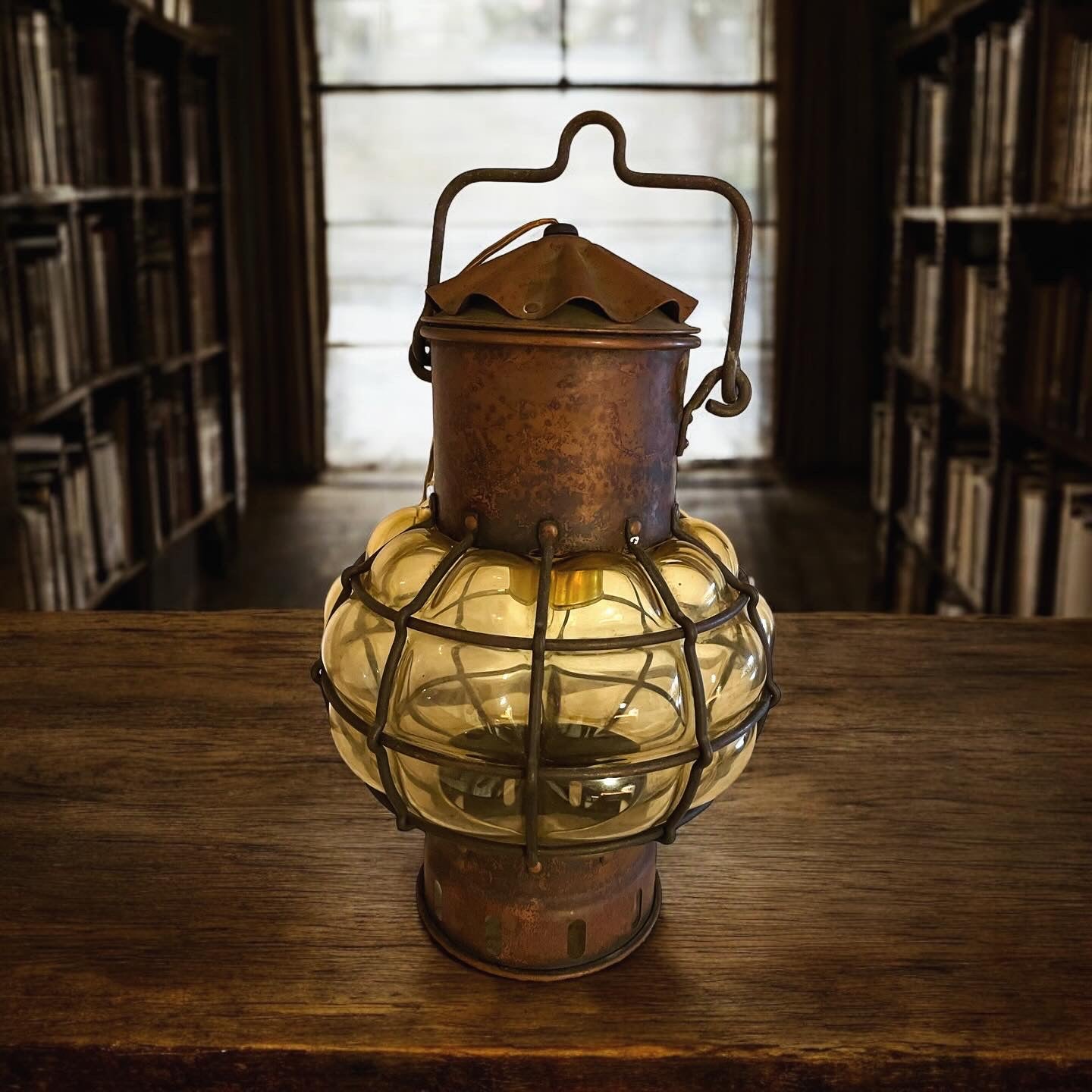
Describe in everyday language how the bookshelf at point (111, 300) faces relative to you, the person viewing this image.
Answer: facing the viewer and to the right of the viewer

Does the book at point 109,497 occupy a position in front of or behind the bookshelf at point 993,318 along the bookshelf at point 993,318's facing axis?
in front

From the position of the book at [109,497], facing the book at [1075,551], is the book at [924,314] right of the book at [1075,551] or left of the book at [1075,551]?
left

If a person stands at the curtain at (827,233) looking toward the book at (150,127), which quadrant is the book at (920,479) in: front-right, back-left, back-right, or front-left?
front-left

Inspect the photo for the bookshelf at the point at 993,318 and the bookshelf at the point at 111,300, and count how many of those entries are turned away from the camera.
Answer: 0

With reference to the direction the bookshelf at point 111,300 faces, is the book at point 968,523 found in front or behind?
in front

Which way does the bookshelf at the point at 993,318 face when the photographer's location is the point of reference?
facing the viewer and to the left of the viewer

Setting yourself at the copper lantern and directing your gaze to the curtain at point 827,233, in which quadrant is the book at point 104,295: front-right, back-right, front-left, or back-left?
front-left

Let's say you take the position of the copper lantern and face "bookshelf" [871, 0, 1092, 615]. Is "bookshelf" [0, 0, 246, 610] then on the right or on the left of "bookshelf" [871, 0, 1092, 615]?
left

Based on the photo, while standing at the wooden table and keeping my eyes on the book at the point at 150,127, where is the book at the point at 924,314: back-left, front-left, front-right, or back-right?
front-right

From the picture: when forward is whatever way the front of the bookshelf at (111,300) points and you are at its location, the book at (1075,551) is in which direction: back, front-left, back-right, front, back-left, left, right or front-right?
front
